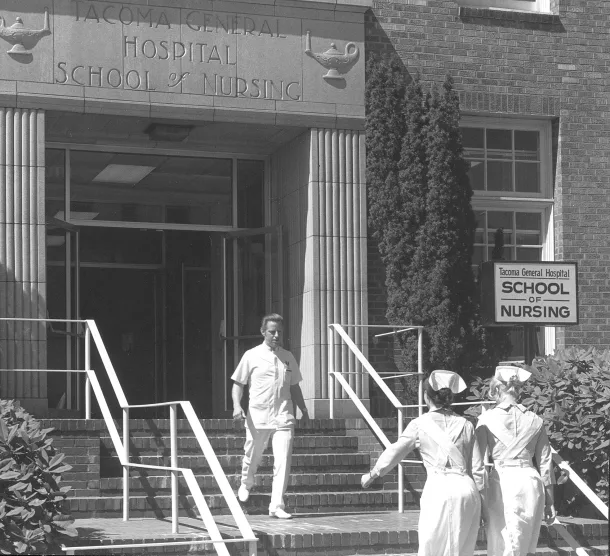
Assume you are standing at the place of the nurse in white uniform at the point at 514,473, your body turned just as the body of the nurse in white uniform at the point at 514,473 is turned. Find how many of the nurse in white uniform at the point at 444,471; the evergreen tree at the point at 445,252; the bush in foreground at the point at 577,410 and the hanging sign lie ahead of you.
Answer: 3

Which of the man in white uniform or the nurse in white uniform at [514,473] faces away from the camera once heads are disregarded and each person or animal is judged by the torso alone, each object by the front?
the nurse in white uniform

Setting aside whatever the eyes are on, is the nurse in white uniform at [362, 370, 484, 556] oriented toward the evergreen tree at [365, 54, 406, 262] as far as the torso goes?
yes

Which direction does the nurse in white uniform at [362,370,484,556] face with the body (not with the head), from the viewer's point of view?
away from the camera

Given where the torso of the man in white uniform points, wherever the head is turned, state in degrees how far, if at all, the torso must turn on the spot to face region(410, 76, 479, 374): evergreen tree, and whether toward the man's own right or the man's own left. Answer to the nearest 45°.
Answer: approximately 90° to the man's own left

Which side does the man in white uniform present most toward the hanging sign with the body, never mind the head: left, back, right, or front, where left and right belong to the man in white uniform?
left

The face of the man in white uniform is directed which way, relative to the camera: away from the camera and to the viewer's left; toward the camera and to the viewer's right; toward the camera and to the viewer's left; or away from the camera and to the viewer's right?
toward the camera and to the viewer's right

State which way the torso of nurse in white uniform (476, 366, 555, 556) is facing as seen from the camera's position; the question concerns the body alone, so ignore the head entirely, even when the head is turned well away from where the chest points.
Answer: away from the camera

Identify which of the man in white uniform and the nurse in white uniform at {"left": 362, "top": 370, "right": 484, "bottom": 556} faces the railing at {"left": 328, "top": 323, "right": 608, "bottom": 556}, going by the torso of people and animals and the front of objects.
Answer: the nurse in white uniform

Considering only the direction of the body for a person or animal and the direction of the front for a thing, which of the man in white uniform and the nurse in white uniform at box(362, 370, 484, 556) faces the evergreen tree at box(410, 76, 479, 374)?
the nurse in white uniform

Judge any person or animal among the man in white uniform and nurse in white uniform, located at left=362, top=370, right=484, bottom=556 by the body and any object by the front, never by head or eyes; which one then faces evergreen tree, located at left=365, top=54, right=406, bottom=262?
the nurse in white uniform

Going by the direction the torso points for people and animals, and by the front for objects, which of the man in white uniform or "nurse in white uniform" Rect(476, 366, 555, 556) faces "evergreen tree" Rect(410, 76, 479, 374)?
the nurse in white uniform

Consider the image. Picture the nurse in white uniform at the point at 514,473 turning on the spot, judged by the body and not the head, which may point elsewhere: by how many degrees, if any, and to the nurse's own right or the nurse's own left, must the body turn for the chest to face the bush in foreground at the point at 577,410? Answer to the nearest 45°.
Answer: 0° — they already face it

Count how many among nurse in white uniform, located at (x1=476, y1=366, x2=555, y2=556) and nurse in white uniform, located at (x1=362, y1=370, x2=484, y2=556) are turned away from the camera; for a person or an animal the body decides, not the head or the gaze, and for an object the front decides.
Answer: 2

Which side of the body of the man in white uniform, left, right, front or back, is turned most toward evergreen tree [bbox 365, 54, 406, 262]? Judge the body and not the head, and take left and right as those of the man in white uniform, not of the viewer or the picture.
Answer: back

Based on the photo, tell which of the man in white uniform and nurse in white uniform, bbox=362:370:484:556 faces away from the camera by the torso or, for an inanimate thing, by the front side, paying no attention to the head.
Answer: the nurse in white uniform

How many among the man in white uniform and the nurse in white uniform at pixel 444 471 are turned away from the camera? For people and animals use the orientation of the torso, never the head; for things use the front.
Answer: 1

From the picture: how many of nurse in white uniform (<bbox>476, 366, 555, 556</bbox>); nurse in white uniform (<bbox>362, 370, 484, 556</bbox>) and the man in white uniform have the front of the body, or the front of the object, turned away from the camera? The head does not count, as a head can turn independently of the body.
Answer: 2
